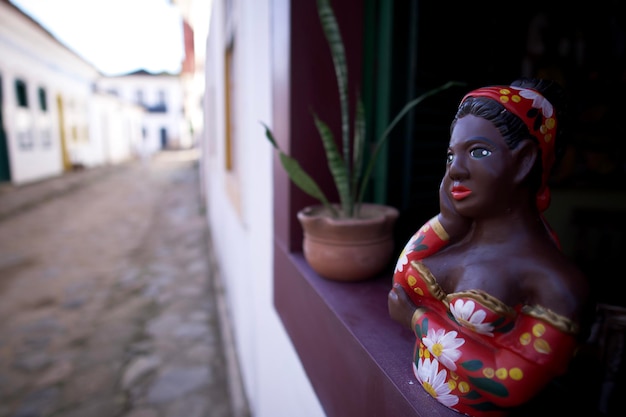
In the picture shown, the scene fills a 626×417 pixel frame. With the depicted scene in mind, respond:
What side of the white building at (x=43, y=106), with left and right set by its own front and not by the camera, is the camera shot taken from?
right

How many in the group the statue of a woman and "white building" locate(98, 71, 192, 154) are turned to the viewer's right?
0

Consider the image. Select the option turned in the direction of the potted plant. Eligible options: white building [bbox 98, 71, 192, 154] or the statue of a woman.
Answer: the white building

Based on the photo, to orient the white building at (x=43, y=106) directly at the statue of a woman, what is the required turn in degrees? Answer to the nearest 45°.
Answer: approximately 90° to its right

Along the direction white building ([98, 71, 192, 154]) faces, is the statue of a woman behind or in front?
in front

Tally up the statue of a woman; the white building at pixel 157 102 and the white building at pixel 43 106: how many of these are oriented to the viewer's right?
1

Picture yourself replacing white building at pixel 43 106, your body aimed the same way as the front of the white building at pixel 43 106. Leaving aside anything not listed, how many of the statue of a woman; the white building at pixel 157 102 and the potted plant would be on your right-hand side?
2

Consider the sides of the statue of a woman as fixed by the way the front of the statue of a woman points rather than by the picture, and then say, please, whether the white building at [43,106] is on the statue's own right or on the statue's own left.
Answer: on the statue's own right

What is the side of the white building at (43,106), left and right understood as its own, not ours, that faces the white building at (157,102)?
left

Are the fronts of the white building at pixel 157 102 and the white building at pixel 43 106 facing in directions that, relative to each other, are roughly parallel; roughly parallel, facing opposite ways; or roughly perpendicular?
roughly perpendicular

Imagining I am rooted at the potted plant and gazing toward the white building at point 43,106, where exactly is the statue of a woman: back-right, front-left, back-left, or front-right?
back-left

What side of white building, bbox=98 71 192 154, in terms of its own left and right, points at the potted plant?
front

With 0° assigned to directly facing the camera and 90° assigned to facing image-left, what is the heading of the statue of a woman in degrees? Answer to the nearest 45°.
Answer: approximately 45°
